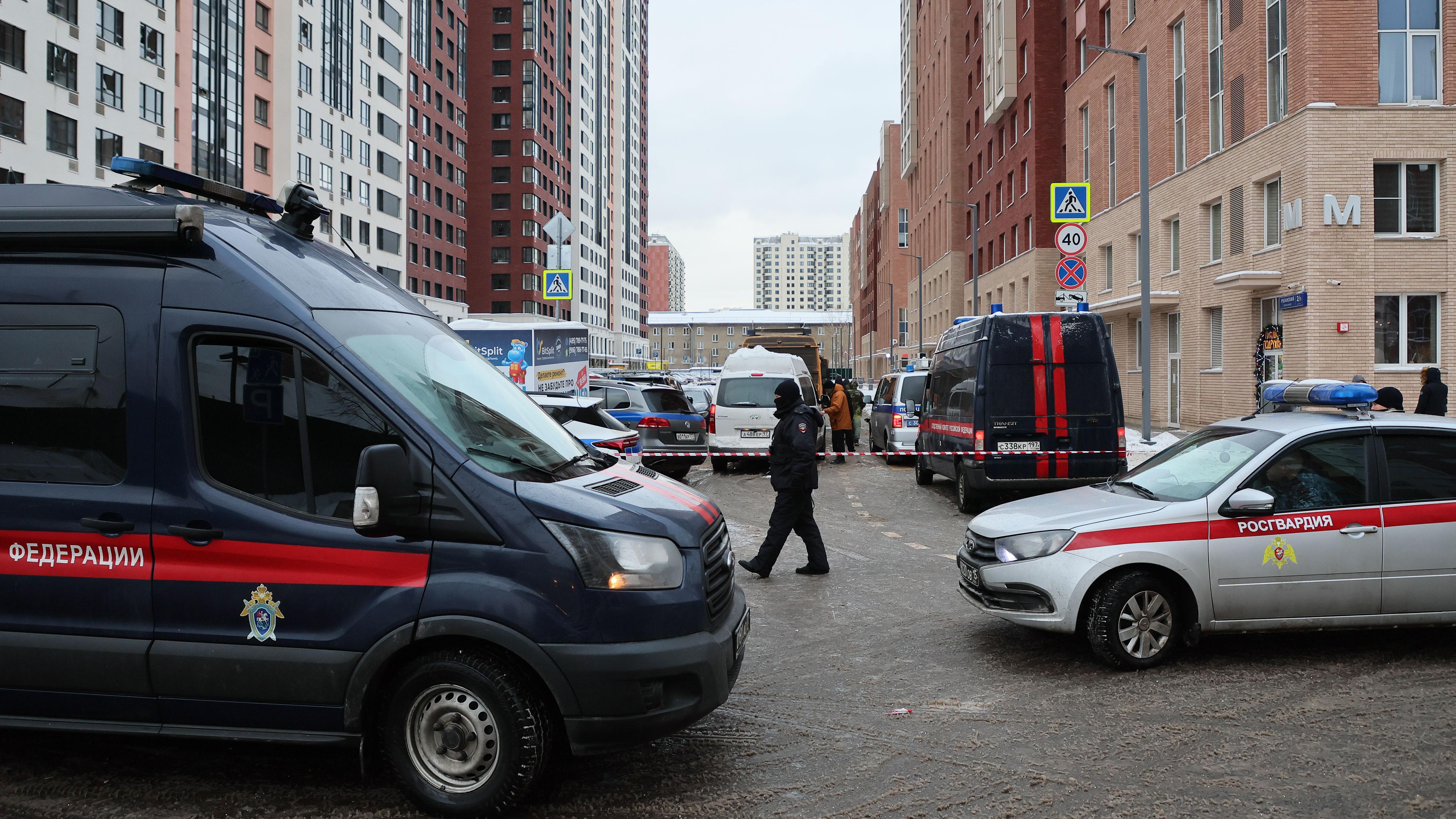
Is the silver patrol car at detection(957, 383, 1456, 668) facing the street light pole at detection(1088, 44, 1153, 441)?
no

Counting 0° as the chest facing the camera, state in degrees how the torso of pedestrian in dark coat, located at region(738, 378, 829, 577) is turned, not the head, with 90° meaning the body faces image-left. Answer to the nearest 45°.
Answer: approximately 90°

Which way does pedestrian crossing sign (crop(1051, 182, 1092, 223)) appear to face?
toward the camera

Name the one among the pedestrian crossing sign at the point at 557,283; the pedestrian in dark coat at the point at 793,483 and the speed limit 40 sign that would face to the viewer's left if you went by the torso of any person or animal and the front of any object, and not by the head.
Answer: the pedestrian in dark coat

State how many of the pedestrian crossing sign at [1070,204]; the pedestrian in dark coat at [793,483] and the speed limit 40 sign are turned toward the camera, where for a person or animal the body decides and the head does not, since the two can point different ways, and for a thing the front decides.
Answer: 2

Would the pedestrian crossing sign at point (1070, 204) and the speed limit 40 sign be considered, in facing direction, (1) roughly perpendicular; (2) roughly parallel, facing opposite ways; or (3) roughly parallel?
roughly parallel

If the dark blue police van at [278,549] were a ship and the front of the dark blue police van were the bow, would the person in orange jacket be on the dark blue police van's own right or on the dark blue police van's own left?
on the dark blue police van's own left

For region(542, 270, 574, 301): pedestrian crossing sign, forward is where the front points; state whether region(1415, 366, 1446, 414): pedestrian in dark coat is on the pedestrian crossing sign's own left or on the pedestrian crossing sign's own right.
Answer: on the pedestrian crossing sign's own left

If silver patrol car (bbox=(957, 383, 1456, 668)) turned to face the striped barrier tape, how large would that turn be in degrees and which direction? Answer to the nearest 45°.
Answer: approximately 90° to its right

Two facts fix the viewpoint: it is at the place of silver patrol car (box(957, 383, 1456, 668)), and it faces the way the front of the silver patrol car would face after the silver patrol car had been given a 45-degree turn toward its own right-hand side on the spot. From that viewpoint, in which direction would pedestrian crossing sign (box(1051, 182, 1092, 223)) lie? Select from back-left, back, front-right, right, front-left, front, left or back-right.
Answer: right

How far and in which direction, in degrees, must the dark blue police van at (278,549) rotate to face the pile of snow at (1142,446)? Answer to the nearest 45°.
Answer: approximately 90° to its left

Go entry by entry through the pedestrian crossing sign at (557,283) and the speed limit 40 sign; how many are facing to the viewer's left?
0

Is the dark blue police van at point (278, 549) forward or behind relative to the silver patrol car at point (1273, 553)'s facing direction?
forward

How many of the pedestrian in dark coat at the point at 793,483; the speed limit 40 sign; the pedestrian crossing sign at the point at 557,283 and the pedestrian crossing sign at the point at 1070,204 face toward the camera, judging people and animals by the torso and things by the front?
3

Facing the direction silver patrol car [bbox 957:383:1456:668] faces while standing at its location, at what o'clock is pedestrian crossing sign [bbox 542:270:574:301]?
The pedestrian crossing sign is roughly at 3 o'clock from the silver patrol car.

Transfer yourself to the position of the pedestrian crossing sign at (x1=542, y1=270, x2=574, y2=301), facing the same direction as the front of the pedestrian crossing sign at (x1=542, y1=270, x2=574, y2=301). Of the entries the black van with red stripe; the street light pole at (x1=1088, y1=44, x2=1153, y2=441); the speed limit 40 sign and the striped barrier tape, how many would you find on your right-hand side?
0

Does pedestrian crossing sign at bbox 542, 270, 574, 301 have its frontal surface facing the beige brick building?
no

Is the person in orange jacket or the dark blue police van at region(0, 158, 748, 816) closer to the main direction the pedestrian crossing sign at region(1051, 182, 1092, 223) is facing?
the dark blue police van

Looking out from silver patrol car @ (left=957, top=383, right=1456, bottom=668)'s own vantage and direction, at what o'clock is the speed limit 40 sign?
The speed limit 40 sign is roughly at 4 o'clock from the silver patrol car.

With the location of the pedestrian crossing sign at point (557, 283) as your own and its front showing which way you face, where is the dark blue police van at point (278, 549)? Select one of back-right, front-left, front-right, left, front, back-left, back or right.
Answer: front

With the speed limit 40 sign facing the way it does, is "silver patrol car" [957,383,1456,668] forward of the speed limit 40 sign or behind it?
forward
